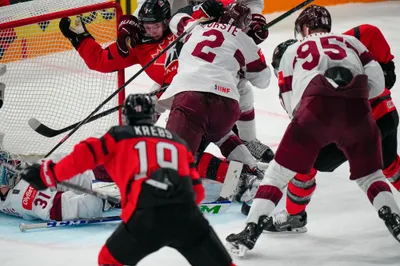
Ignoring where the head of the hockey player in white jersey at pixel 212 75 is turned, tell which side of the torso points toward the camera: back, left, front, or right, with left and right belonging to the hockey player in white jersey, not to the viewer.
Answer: back

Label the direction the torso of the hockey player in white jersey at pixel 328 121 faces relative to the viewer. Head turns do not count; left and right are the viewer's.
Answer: facing away from the viewer

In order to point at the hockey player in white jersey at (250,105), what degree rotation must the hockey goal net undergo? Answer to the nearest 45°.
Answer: approximately 45° to its left

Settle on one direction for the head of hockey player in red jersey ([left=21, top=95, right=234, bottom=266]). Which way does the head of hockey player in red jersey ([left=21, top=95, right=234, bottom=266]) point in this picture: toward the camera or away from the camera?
away from the camera

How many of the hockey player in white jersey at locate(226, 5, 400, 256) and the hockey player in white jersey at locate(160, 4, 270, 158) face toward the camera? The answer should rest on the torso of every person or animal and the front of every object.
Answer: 0

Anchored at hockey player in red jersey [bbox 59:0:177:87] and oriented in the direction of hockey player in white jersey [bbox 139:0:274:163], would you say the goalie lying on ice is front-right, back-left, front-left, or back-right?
back-right

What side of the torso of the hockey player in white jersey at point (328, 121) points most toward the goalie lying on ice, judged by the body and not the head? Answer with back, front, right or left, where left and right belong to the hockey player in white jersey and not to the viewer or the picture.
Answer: left

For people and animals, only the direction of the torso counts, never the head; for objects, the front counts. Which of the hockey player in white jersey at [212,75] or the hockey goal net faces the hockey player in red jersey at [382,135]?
the hockey goal net

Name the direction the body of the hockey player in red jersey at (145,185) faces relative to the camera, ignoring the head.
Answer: away from the camera
